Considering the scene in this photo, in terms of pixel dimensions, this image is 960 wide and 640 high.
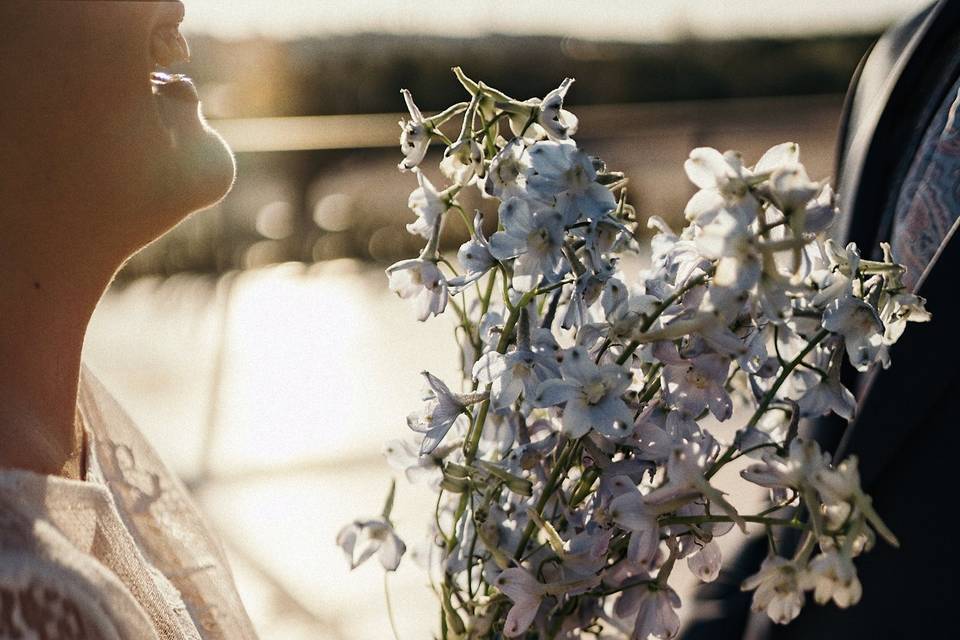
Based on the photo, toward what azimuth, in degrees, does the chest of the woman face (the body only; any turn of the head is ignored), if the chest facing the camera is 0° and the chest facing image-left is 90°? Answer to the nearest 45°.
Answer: approximately 270°
